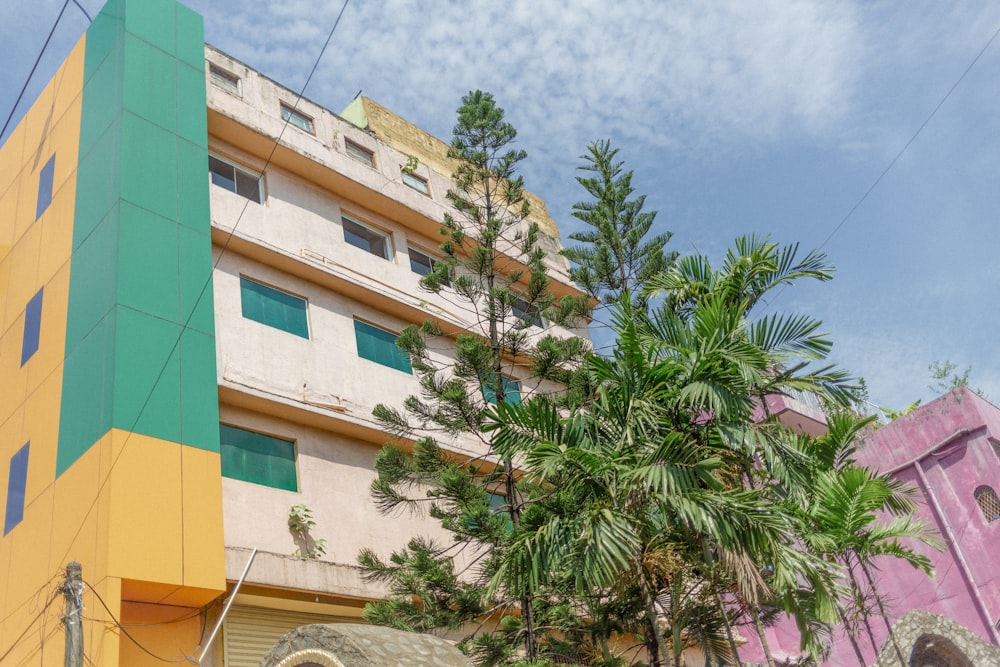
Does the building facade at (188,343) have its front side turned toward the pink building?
no
